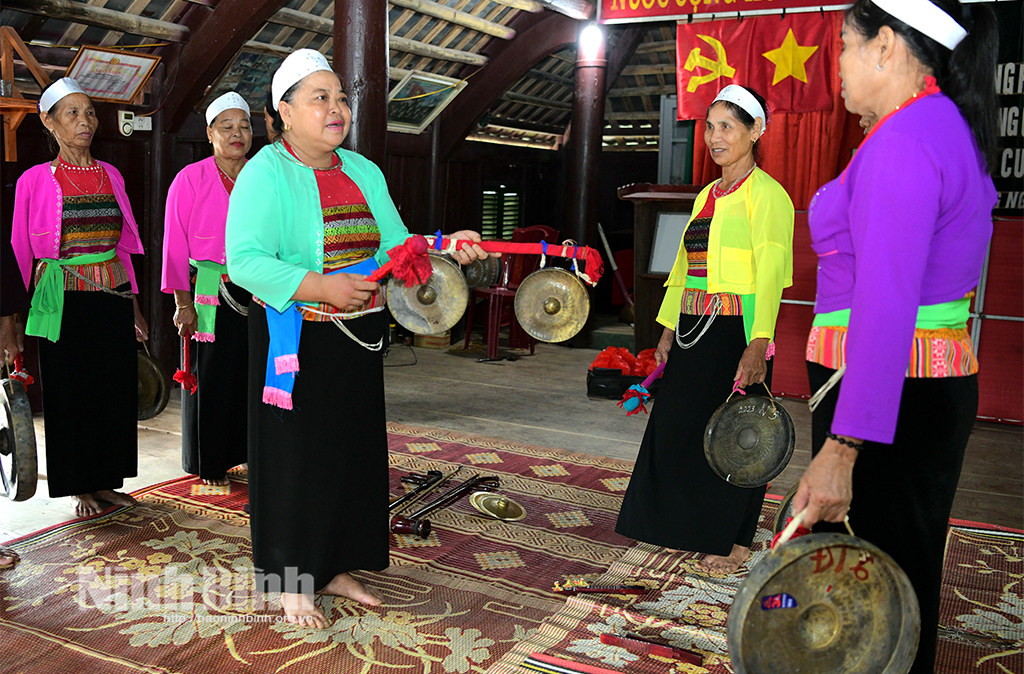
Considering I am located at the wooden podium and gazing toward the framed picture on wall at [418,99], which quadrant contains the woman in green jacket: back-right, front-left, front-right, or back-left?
back-left

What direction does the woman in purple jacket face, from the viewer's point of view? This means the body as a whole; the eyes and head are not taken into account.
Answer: to the viewer's left

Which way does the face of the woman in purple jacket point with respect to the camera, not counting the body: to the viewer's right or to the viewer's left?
to the viewer's left

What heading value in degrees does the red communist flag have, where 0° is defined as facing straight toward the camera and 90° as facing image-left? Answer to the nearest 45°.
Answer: approximately 0°

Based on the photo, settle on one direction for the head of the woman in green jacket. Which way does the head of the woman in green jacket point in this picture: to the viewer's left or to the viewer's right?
to the viewer's right

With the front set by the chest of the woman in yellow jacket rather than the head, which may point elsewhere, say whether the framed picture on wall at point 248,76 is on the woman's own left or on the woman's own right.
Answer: on the woman's own right
